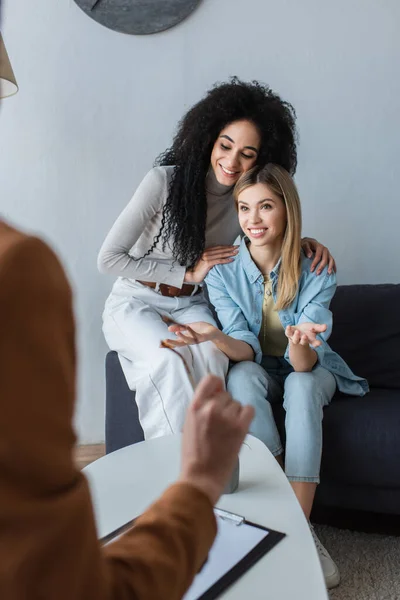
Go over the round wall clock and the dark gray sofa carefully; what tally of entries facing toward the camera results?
2

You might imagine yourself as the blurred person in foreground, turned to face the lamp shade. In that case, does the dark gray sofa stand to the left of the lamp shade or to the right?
right

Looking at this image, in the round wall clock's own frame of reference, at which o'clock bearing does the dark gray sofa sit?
The dark gray sofa is roughly at 11 o'clock from the round wall clock.

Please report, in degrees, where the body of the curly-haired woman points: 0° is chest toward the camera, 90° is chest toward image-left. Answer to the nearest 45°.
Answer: approximately 315°

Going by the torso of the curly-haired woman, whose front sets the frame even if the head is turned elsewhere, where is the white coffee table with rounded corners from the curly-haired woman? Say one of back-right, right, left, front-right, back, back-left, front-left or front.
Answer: front-right

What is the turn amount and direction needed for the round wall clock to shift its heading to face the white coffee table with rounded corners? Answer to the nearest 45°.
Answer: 0° — it already faces it

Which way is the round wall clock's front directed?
toward the camera

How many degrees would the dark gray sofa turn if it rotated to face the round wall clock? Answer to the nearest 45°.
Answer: approximately 135° to its right

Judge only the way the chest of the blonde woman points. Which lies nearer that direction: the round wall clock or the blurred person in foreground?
the blurred person in foreground

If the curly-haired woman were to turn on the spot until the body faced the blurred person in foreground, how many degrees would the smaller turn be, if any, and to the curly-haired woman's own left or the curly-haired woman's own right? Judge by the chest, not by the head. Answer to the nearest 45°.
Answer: approximately 45° to the curly-haired woman's own right

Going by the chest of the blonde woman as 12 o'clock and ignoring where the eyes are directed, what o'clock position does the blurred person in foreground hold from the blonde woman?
The blurred person in foreground is roughly at 12 o'clock from the blonde woman.

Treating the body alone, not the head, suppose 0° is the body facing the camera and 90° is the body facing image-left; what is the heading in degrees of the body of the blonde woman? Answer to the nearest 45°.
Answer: approximately 0°

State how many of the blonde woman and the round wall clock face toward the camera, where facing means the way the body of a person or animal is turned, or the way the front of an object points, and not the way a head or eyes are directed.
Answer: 2

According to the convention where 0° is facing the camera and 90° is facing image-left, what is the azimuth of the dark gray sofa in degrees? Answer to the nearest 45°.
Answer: approximately 0°

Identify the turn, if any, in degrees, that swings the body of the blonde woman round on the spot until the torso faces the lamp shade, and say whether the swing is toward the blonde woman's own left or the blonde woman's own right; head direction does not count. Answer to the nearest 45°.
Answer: approximately 90° to the blonde woman's own right

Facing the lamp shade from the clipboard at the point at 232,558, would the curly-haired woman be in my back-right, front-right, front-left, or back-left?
front-right

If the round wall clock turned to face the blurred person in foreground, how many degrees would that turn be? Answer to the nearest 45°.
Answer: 0° — it already faces them
